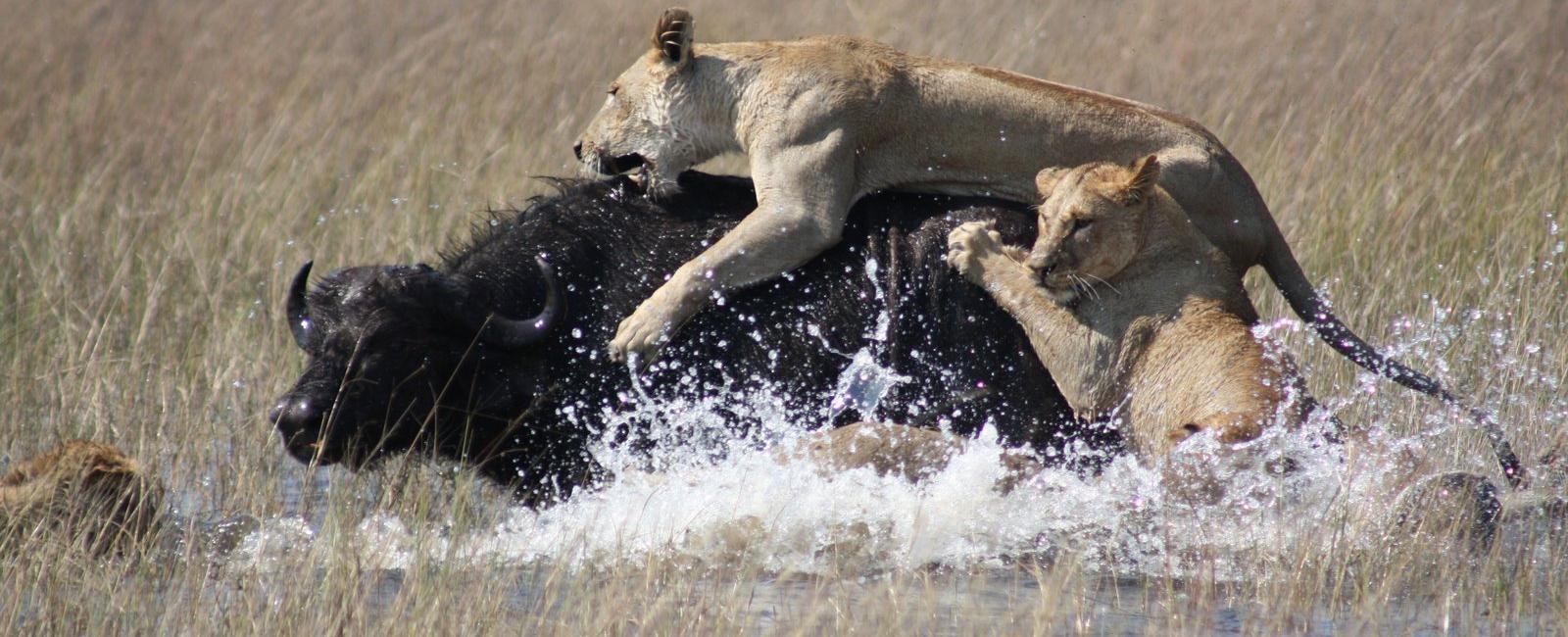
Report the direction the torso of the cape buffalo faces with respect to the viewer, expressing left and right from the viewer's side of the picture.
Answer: facing to the left of the viewer

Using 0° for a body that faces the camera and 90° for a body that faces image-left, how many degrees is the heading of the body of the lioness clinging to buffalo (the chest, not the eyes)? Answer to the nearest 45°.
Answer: approximately 90°

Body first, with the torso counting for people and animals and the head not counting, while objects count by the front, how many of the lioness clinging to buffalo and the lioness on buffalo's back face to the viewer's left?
2

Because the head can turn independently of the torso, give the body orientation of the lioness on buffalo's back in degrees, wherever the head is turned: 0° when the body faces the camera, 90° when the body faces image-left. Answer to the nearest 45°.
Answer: approximately 90°
